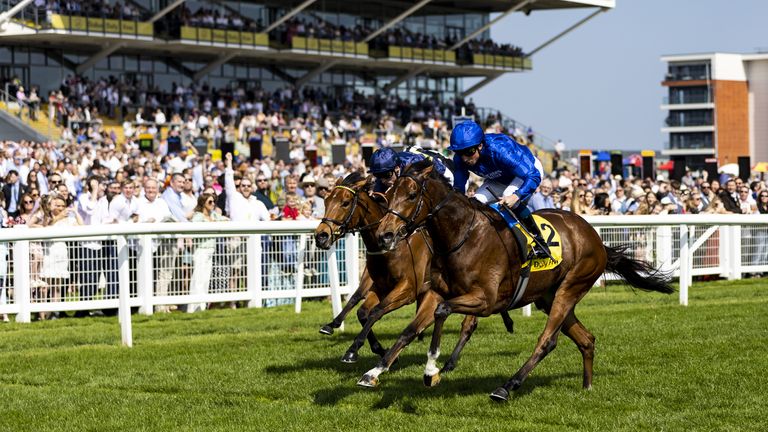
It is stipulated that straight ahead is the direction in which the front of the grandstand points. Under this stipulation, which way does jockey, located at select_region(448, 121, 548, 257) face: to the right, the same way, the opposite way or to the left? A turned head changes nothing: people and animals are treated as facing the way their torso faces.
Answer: to the right

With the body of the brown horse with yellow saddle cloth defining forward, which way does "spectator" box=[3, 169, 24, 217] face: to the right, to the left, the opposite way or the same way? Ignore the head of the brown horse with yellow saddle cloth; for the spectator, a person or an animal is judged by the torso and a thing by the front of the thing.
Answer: to the left

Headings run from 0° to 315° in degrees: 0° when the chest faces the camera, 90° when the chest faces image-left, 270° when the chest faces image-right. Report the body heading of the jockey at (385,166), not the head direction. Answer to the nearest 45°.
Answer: approximately 45°

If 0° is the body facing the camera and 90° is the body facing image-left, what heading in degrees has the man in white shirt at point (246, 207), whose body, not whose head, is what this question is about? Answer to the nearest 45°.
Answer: approximately 0°

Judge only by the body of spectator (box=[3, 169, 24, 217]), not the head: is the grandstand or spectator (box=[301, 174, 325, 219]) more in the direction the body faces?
the spectator

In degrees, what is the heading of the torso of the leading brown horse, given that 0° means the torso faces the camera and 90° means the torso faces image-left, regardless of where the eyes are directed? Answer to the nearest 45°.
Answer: approximately 45°

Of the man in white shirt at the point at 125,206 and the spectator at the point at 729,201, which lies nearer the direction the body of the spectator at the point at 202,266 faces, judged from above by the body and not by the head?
the spectator

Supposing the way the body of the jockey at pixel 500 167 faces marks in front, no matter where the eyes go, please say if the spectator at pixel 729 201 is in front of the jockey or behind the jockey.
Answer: behind
